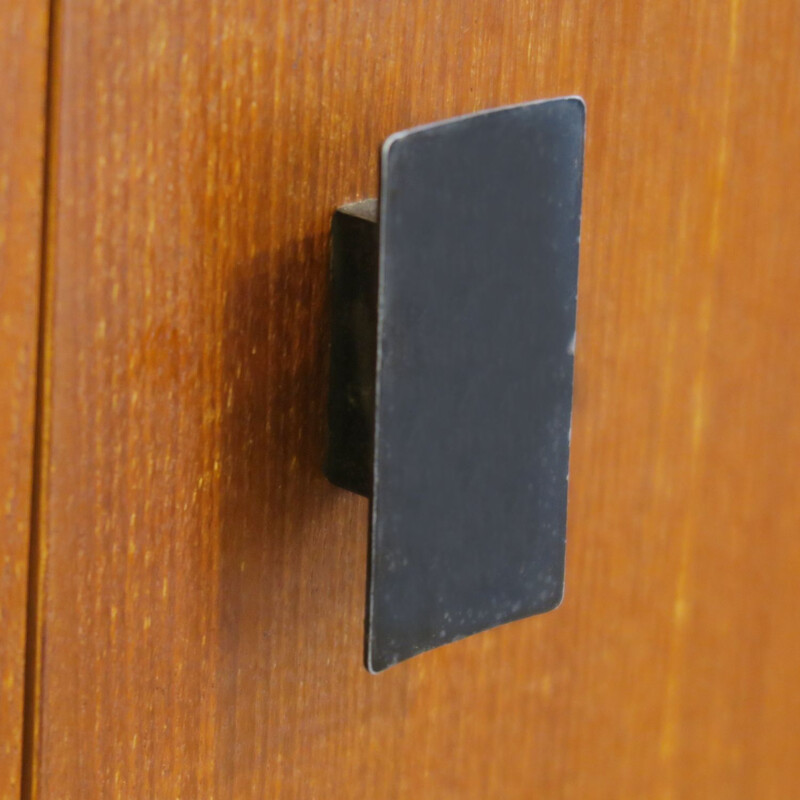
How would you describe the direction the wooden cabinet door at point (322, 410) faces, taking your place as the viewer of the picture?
facing the viewer and to the right of the viewer
